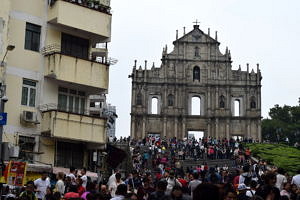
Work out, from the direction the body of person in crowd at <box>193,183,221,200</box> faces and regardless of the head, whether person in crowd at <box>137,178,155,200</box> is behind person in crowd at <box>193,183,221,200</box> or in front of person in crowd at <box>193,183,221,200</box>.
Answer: in front

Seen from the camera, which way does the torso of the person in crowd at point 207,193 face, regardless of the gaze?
away from the camera

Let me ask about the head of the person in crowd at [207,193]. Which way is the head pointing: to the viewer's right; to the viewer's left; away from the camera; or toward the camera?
away from the camera

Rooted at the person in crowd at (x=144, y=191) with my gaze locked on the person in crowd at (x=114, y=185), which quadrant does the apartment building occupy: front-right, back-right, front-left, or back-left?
front-right

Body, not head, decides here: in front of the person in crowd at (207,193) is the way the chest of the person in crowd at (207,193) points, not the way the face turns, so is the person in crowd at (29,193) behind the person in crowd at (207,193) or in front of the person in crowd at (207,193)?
in front

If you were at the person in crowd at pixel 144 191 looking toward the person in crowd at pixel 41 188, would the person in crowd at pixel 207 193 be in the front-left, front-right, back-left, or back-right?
back-left

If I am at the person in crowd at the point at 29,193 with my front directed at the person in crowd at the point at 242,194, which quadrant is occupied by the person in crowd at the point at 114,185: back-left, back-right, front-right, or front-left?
front-left
